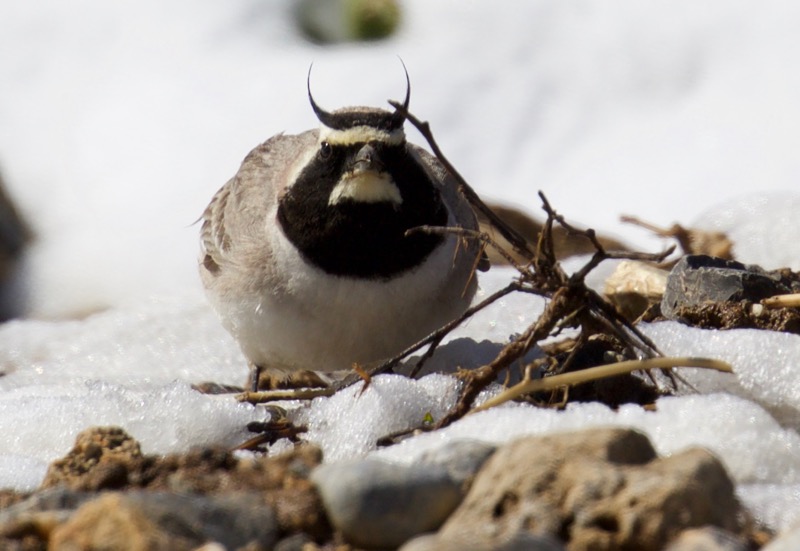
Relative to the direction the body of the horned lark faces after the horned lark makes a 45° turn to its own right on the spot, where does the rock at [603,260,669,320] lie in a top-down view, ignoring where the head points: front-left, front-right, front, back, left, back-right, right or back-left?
back

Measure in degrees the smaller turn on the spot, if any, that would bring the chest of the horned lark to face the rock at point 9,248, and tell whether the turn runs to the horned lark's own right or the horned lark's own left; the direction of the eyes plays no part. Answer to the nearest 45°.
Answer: approximately 135° to the horned lark's own right

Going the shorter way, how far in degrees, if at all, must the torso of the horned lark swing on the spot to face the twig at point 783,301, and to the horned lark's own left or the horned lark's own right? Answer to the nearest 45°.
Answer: approximately 90° to the horned lark's own left

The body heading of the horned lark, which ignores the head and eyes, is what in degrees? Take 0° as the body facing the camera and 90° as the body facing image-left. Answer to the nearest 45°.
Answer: approximately 0°

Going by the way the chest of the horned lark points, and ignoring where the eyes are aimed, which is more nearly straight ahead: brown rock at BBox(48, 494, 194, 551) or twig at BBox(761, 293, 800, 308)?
the brown rock

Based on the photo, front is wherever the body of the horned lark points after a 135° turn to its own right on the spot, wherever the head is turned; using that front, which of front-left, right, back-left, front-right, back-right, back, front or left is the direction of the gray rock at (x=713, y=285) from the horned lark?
back-right
